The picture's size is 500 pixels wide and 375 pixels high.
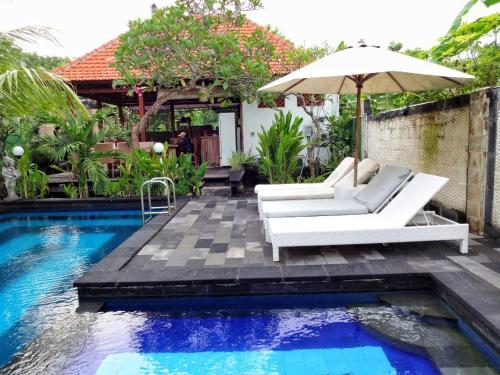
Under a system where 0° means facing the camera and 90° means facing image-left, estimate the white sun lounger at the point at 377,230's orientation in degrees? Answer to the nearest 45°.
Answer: approximately 90°

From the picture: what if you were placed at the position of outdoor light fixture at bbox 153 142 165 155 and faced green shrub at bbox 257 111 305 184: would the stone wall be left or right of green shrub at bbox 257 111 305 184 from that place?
right

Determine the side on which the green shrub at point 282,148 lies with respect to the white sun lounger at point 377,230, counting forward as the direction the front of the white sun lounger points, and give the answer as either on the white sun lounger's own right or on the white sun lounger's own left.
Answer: on the white sun lounger's own right

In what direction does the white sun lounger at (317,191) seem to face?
to the viewer's left

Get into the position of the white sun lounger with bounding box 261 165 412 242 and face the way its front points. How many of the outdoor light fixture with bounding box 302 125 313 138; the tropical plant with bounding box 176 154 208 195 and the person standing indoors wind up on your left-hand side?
0

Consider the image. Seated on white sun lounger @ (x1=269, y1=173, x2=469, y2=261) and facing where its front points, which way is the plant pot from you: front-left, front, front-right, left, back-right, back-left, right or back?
front-right

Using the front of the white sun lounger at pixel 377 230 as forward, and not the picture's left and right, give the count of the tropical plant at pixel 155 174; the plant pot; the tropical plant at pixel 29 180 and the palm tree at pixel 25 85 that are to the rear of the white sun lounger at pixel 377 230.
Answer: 0

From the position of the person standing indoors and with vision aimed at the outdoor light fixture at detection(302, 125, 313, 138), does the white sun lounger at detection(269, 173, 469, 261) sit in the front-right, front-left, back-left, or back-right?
front-right

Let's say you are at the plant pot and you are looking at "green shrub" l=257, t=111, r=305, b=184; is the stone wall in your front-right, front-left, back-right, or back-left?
front-right

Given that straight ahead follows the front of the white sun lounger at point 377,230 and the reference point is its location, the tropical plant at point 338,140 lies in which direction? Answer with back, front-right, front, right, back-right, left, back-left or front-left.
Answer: right

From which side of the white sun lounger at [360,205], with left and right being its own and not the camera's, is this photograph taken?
left

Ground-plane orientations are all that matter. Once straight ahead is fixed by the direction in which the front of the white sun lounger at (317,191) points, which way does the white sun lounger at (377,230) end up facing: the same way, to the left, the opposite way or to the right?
the same way

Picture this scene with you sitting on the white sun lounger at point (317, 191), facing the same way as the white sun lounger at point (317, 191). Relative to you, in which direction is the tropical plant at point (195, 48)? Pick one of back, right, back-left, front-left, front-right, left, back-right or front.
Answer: front-right

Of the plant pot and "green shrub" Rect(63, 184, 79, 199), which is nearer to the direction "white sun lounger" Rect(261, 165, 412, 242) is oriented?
the green shrub

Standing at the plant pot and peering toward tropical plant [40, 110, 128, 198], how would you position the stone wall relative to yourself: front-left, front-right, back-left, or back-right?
back-left

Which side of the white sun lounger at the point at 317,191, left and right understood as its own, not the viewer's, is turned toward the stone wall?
back

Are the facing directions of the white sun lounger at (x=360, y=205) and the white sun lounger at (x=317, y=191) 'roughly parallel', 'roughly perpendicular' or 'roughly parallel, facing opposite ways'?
roughly parallel
